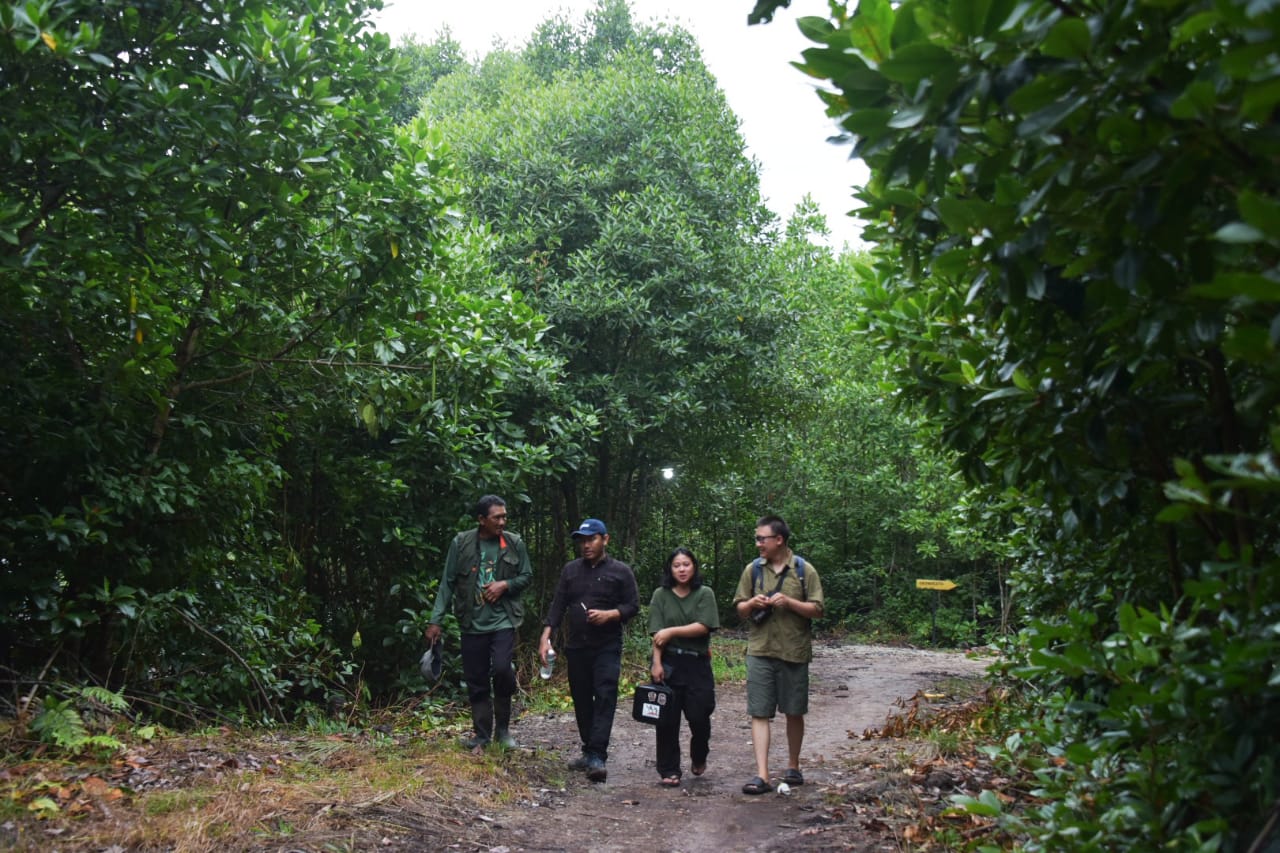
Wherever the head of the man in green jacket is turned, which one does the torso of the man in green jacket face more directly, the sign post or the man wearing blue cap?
the man wearing blue cap

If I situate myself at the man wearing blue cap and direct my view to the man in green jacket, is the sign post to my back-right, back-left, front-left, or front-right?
front-right

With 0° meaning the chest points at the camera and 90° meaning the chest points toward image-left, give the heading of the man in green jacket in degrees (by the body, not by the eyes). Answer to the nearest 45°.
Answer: approximately 0°

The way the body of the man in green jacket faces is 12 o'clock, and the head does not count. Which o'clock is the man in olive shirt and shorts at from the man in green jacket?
The man in olive shirt and shorts is roughly at 10 o'clock from the man in green jacket.

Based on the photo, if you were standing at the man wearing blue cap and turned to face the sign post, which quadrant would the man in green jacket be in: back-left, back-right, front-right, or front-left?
front-left

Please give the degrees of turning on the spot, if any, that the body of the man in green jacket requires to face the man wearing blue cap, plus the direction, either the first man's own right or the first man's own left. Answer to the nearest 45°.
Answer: approximately 90° to the first man's own left

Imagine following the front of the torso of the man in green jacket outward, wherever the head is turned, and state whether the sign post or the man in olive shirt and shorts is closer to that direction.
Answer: the man in olive shirt and shorts

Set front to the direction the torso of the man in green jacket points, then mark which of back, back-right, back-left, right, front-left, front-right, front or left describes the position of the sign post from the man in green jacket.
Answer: back-left
